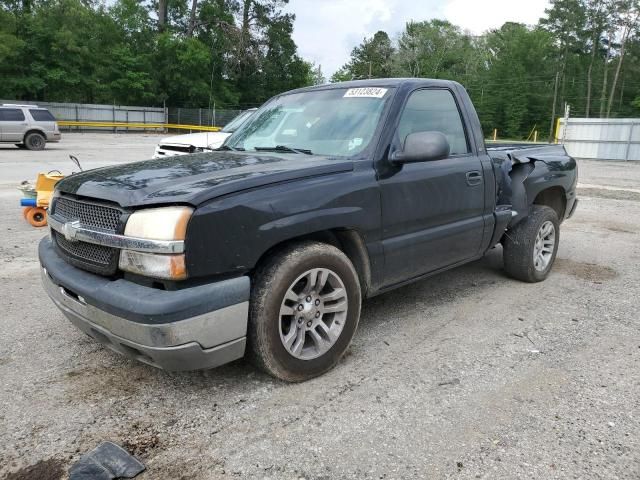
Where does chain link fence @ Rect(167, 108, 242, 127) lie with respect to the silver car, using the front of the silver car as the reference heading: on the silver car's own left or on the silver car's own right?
on the silver car's own right

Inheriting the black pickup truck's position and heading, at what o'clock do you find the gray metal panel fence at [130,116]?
The gray metal panel fence is roughly at 4 o'clock from the black pickup truck.

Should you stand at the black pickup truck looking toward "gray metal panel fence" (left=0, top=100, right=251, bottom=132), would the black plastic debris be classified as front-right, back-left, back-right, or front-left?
back-left

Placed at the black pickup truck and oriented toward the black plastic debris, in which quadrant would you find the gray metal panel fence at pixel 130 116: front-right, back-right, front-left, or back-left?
back-right

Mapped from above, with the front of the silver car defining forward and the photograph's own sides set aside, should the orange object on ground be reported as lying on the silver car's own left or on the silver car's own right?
on the silver car's own left

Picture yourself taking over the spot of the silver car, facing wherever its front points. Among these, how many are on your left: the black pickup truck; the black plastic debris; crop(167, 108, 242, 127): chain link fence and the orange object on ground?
3

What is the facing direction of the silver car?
to the viewer's left

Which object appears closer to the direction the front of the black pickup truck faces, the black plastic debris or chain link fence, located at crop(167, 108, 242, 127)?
the black plastic debris

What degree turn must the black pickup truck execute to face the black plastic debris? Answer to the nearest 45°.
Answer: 0° — it already faces it

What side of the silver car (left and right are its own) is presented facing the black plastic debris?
left

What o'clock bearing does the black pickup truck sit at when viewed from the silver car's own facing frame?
The black pickup truck is roughly at 9 o'clock from the silver car.
